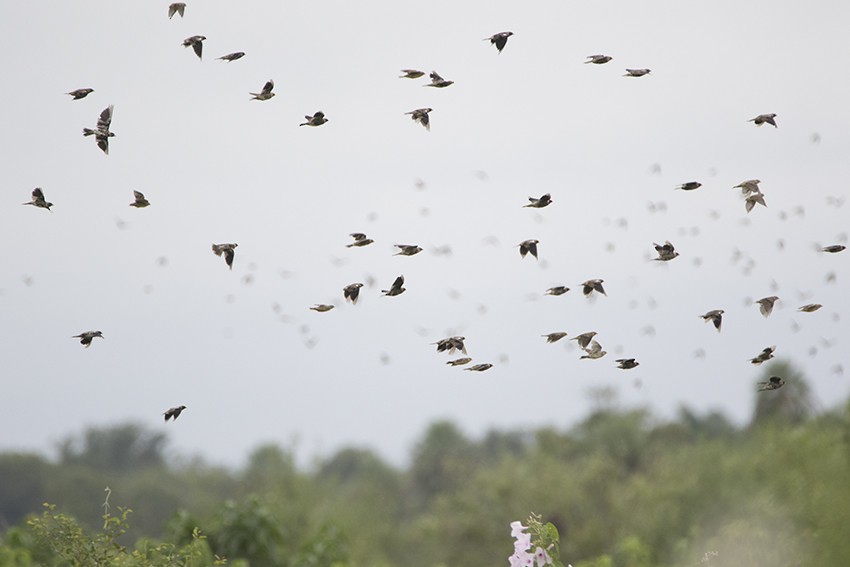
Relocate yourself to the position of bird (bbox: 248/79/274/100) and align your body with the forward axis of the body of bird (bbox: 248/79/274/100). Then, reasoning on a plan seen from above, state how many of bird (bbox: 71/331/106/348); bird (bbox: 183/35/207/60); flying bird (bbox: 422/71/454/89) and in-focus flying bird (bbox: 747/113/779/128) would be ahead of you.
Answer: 2

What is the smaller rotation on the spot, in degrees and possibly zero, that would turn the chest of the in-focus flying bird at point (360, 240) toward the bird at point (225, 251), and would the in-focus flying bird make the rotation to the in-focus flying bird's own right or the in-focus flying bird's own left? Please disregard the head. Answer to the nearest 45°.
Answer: approximately 180°

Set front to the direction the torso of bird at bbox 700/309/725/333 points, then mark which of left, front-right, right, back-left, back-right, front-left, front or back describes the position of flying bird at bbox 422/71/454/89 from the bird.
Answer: back

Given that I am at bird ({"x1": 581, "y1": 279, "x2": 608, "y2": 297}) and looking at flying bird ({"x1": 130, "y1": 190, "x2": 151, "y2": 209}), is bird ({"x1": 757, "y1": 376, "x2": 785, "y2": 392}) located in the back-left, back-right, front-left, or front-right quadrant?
back-left
